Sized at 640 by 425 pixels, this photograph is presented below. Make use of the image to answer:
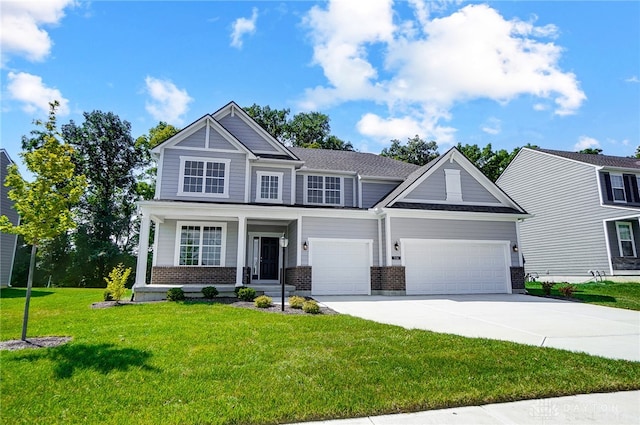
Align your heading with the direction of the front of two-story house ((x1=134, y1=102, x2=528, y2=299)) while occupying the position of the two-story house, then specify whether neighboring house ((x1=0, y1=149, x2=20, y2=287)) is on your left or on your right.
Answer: on your right

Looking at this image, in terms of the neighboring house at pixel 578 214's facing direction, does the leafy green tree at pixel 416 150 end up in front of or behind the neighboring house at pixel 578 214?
behind

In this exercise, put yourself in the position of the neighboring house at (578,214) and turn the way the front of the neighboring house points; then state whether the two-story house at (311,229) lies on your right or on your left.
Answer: on your right

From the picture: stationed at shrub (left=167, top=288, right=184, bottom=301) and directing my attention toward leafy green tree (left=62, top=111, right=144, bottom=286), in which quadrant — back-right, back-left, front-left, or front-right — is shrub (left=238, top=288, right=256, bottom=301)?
back-right

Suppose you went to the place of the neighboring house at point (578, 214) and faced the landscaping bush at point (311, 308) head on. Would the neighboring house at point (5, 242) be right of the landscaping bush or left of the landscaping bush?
right

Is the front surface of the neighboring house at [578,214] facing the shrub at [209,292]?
no

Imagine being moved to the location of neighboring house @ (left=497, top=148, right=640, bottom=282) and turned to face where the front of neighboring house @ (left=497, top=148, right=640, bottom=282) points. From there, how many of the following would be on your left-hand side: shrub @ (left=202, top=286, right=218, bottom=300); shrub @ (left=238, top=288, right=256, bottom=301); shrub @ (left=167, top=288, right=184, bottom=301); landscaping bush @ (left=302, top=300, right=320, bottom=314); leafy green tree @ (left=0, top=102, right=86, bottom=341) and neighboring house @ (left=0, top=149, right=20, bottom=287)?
0

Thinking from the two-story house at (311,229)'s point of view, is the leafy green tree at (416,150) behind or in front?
behind

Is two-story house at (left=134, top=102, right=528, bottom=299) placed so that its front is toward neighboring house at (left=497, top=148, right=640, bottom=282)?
no

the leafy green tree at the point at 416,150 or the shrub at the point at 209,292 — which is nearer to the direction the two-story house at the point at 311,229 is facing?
the shrub

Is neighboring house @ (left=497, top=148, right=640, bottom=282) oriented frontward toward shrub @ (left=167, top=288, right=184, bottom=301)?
no

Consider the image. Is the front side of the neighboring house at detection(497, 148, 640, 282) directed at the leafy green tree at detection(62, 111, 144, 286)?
no

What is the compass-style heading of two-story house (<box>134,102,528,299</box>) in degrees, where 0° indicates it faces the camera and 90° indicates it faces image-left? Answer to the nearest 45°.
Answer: approximately 0°

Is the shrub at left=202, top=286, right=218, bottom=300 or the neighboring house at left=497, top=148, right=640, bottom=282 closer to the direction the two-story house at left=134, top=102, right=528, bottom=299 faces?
the shrub

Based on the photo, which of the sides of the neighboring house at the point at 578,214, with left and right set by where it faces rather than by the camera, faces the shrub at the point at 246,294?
right

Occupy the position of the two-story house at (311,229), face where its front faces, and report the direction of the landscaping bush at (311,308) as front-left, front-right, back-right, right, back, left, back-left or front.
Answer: front

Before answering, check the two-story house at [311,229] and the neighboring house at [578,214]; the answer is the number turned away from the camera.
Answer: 0

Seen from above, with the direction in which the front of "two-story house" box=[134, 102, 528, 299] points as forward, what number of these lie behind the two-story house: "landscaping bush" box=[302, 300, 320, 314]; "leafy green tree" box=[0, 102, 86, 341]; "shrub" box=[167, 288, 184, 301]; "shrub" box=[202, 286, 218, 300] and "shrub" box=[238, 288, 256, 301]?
0

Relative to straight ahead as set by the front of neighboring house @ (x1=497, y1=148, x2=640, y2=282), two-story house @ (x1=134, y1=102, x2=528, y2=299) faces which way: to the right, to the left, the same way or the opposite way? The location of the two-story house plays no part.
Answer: the same way
